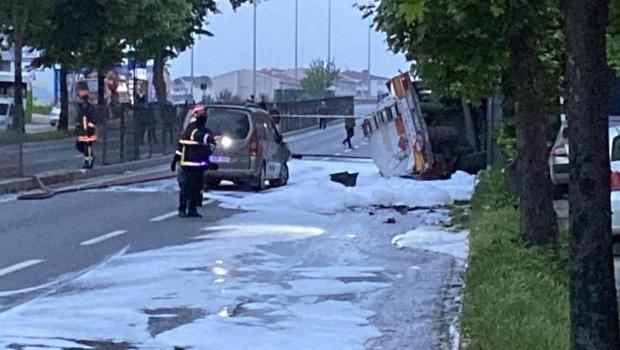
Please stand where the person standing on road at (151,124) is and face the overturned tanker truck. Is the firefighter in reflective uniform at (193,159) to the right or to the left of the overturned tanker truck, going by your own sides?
right

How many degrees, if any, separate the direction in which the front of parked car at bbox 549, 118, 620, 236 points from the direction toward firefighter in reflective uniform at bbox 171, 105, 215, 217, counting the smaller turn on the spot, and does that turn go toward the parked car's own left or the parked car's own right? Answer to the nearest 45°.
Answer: approximately 45° to the parked car's own left

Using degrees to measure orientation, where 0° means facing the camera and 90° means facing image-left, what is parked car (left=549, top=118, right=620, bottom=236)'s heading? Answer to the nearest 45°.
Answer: approximately 135°

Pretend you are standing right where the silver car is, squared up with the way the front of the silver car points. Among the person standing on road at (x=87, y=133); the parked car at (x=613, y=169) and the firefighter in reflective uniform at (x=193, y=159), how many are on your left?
1

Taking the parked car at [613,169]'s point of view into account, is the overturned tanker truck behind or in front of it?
in front
